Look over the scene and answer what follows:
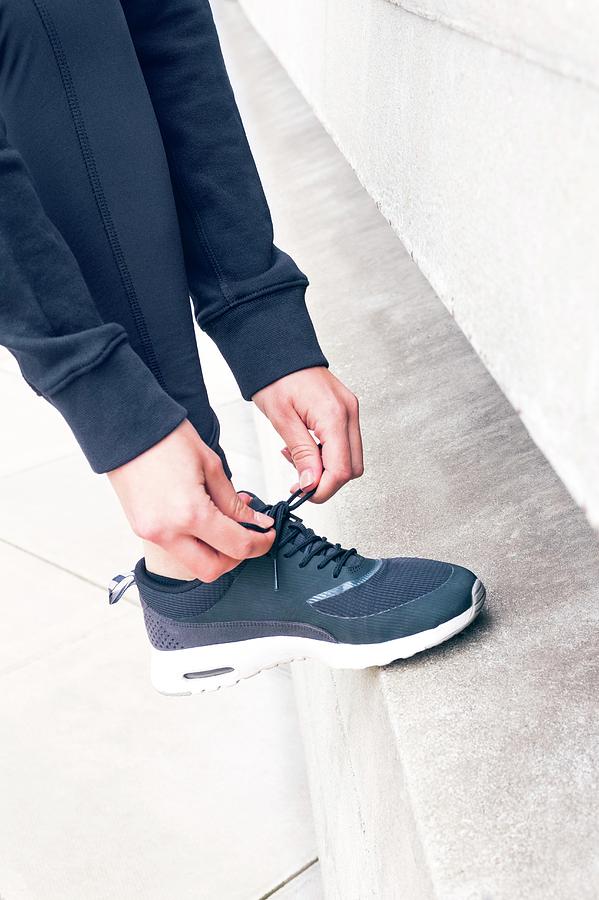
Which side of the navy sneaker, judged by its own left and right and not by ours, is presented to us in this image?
right
